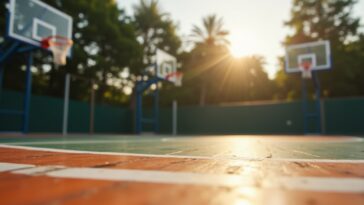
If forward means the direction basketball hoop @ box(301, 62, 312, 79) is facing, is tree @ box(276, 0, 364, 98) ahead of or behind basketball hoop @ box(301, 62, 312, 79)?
behind

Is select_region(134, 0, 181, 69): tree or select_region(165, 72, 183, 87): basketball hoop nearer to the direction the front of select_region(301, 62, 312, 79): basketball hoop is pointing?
the basketball hoop

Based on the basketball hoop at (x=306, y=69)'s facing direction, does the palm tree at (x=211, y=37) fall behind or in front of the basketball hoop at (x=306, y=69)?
behind

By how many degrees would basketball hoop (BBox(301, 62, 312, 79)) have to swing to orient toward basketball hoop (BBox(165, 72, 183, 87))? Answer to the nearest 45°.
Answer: approximately 90° to its right

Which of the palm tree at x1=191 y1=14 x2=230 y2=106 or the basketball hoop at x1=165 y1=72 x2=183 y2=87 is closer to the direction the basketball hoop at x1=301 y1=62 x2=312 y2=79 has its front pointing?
the basketball hoop

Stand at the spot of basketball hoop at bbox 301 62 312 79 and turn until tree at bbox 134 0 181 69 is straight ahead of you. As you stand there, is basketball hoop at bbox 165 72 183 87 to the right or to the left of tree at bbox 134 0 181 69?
left

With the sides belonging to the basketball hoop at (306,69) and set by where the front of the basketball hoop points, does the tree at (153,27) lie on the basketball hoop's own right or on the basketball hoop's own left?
on the basketball hoop's own right

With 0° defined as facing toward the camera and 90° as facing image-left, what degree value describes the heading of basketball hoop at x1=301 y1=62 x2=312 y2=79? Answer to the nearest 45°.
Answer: approximately 0°

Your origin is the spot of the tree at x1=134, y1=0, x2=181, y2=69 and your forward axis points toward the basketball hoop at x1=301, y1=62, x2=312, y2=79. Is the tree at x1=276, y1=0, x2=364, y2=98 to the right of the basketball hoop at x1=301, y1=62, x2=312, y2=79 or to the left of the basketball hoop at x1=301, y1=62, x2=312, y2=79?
left
